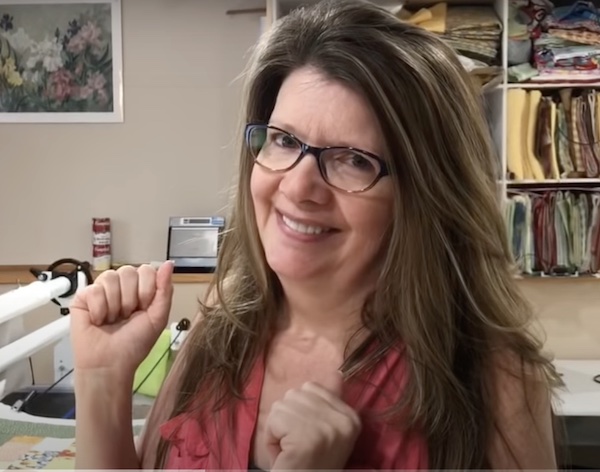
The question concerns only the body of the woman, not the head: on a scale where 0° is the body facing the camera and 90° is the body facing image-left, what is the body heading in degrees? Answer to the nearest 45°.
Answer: approximately 45°

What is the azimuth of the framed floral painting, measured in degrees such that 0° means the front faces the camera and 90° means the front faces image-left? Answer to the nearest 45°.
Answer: approximately 0°

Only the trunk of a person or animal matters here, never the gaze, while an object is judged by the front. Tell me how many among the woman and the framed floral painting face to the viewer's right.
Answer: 0

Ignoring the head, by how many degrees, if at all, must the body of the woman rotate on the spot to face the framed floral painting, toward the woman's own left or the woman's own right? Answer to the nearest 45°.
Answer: approximately 90° to the woman's own right

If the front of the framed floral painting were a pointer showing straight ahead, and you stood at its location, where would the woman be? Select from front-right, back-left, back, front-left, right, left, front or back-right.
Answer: front

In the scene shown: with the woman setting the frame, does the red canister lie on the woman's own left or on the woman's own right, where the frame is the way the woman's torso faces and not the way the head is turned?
on the woman's own right
